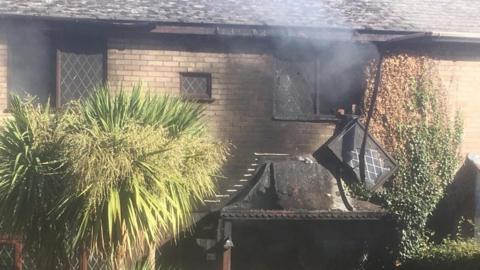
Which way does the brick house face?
toward the camera

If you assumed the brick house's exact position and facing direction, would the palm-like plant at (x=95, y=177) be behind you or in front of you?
in front

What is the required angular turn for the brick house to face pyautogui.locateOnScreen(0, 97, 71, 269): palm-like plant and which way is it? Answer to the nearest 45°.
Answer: approximately 45° to its right

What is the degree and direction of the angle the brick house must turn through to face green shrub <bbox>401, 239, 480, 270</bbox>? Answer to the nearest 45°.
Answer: approximately 45° to its left
